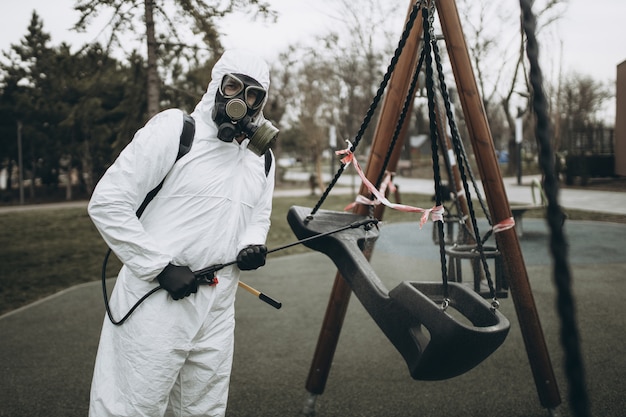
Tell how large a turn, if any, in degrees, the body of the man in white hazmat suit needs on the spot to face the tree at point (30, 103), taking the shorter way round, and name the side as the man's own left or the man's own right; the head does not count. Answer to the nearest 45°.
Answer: approximately 135° to the man's own left

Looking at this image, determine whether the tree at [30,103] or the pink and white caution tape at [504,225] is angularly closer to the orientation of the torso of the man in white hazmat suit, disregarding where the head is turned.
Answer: the pink and white caution tape

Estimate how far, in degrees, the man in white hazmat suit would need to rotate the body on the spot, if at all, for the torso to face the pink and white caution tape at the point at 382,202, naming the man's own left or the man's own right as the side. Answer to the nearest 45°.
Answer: approximately 45° to the man's own left

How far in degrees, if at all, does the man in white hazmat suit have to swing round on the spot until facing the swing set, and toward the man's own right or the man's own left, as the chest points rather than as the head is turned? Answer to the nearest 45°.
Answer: approximately 45° to the man's own left

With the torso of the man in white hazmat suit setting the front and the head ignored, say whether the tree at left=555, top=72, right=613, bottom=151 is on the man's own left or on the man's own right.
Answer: on the man's own left

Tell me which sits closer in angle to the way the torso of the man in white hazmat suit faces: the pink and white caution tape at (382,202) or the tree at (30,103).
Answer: the pink and white caution tape

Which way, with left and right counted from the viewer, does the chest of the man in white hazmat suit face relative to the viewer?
facing the viewer and to the right of the viewer
